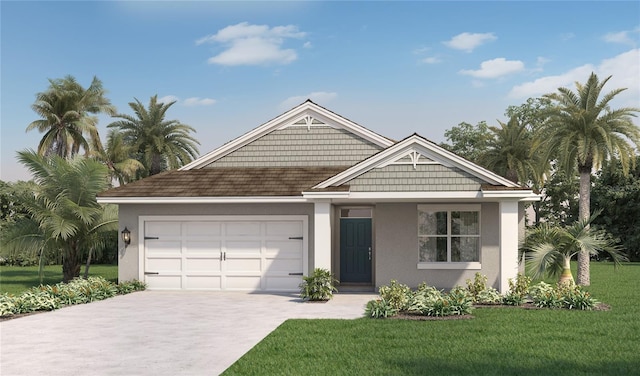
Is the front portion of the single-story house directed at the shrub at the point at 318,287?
yes

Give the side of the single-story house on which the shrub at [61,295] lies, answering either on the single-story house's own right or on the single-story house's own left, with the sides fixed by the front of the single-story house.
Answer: on the single-story house's own right

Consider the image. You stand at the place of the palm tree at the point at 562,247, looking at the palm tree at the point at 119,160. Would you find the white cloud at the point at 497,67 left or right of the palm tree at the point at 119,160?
right

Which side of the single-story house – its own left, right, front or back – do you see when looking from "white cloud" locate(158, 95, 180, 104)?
back

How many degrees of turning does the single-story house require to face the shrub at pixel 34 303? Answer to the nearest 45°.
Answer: approximately 45° to its right

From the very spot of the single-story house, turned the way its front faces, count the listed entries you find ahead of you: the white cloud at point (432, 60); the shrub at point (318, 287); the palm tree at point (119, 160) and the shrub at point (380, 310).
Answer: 2

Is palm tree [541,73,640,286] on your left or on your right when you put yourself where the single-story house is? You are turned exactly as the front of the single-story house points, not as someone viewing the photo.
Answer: on your left

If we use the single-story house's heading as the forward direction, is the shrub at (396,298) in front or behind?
in front

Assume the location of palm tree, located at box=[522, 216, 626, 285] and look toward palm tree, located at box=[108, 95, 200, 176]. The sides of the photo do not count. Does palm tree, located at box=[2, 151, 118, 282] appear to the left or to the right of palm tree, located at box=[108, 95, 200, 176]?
left

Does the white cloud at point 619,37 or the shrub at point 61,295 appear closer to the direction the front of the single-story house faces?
the shrub

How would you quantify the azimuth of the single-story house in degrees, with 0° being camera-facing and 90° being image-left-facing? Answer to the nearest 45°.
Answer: approximately 0°

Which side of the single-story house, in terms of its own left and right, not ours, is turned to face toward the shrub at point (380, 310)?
front

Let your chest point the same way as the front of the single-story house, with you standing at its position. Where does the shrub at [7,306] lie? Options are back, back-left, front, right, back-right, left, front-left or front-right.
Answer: front-right

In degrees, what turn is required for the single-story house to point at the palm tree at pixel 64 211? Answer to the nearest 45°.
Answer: approximately 90° to its right
